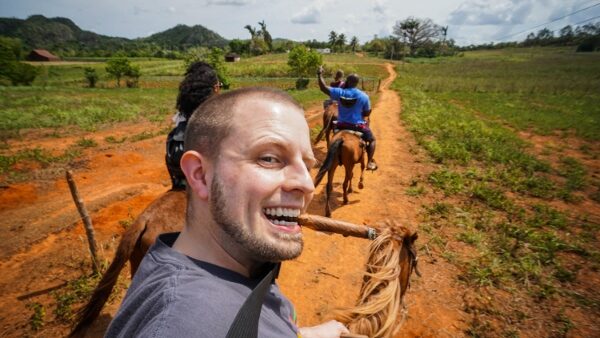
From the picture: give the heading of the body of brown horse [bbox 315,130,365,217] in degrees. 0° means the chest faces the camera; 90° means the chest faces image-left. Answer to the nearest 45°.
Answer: approximately 225°

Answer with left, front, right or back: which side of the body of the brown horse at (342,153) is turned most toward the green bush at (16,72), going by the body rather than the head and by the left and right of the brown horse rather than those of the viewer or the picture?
left

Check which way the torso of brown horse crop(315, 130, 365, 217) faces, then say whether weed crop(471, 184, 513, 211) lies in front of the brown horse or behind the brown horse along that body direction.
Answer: in front

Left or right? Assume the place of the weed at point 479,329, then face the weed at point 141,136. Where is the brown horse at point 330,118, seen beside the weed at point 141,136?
right

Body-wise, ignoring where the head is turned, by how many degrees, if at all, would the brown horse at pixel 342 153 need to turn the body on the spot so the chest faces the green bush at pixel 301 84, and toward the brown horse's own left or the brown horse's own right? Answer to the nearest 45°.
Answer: approximately 45° to the brown horse's own left

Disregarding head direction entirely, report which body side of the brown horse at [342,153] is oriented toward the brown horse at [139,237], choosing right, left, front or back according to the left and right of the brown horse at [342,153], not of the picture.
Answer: back

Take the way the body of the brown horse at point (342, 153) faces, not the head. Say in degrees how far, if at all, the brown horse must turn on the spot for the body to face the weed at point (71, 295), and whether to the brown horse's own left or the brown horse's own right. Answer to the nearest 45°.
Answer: approximately 180°

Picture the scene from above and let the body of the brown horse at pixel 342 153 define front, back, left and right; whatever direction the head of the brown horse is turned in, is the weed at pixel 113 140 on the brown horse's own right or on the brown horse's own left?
on the brown horse's own left

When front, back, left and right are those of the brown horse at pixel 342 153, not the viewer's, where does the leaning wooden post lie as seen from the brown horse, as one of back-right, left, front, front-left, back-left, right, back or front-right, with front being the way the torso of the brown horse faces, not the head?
back

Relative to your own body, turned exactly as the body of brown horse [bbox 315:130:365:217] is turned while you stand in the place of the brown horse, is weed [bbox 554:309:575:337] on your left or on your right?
on your right
